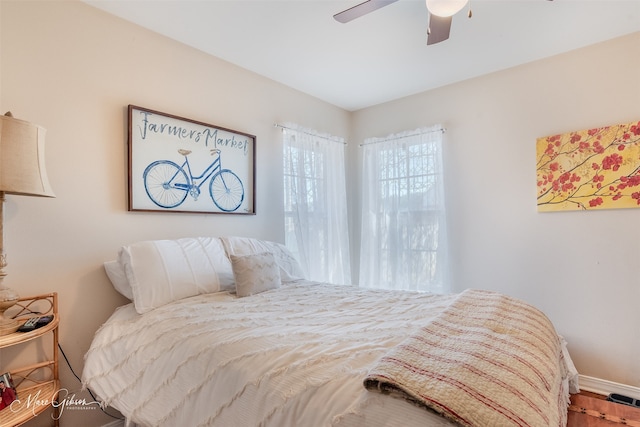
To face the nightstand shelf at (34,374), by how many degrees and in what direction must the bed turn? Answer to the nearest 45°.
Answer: approximately 135° to its right

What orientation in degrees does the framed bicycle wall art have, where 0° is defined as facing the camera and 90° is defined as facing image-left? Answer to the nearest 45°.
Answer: approximately 315°

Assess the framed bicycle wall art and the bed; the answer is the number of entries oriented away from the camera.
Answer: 0

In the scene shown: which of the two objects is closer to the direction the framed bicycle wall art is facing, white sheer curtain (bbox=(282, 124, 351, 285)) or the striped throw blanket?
the striped throw blanket

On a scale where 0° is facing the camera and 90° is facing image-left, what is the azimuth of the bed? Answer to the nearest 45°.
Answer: approximately 315°

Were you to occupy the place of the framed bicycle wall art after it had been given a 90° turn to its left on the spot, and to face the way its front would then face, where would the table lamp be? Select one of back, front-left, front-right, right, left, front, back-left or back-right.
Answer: back

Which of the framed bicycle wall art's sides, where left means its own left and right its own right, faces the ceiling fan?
front
